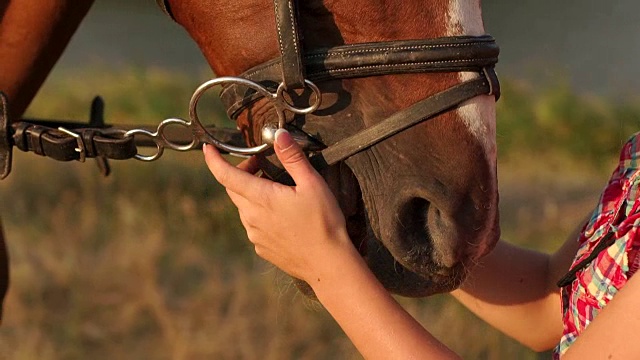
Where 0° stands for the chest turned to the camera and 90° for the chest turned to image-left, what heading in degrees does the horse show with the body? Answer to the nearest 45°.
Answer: approximately 270°
